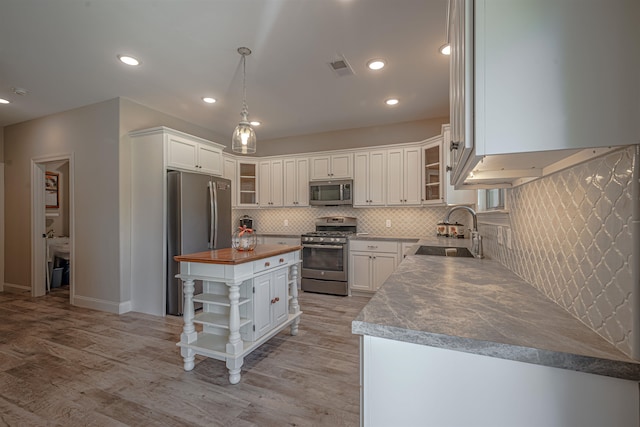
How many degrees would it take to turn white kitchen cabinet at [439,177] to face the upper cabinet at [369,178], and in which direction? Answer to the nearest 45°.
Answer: approximately 45° to its right

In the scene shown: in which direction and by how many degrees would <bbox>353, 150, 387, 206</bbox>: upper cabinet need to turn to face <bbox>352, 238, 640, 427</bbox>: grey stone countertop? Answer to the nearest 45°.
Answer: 0° — it already faces it

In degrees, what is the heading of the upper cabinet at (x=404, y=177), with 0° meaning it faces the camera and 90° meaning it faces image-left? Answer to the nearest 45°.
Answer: approximately 0°

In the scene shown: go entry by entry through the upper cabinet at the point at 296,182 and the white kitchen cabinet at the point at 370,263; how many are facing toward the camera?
2

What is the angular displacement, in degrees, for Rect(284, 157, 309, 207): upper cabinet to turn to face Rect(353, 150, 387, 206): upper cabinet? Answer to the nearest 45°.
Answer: approximately 45° to its left

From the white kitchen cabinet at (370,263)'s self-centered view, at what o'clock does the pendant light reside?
The pendant light is roughly at 1 o'clock from the white kitchen cabinet.

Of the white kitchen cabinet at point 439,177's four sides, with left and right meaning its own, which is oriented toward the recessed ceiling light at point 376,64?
front

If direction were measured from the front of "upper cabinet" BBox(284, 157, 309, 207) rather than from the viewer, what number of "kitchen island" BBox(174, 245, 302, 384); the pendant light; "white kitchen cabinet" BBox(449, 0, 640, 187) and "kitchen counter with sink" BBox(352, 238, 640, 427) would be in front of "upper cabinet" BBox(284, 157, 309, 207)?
4
